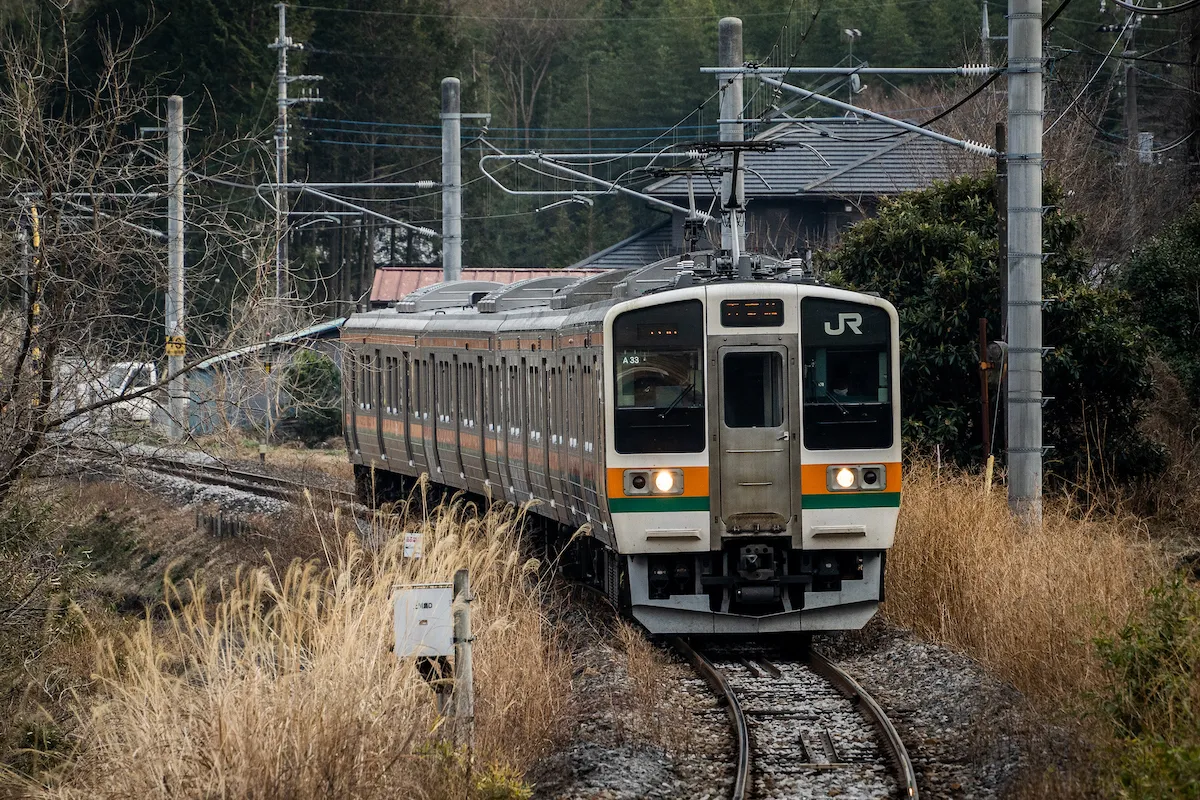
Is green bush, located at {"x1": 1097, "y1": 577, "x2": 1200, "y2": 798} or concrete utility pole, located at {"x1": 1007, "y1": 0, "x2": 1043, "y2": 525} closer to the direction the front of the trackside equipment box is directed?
the green bush

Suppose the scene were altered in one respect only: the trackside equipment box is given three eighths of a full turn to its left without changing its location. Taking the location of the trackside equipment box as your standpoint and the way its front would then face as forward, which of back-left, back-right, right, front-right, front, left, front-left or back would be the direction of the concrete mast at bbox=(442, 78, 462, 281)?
front-left

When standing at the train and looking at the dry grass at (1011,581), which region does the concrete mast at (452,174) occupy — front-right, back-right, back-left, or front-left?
back-left

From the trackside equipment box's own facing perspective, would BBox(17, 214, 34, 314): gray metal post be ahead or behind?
behind

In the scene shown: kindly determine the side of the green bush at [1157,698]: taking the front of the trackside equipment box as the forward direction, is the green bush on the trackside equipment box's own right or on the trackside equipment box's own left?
on the trackside equipment box's own left

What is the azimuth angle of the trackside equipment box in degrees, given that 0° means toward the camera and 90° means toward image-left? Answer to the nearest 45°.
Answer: approximately 0°

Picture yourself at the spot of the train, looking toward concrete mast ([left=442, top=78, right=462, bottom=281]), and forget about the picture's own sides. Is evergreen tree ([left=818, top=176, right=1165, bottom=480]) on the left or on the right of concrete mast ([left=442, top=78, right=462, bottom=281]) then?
right

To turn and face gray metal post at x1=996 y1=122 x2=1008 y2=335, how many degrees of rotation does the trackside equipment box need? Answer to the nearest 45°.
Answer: approximately 135° to its left

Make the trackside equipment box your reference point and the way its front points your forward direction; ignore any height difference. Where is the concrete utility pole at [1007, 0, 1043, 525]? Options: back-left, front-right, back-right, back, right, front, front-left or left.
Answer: back-left

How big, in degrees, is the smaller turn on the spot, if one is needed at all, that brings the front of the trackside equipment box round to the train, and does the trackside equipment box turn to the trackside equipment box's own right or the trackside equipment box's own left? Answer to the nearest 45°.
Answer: approximately 135° to the trackside equipment box's own left
